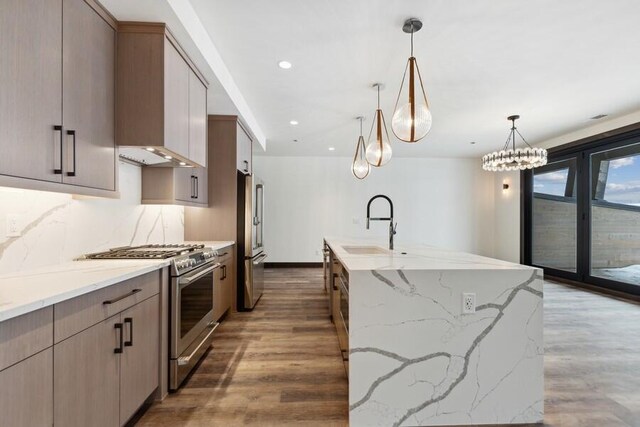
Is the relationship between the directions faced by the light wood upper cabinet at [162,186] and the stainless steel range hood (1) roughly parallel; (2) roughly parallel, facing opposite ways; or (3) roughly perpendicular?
roughly parallel

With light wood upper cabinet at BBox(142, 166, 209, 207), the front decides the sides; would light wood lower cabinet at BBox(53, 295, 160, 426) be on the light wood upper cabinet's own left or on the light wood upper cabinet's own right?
on the light wood upper cabinet's own right

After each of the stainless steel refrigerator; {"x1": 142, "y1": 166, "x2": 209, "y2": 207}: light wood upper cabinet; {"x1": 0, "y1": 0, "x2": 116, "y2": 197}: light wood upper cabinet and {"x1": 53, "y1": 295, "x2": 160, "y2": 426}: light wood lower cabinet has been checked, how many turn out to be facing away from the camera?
0

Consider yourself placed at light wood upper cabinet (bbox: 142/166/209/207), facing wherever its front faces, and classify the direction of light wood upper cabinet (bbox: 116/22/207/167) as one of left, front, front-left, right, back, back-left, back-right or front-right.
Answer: front-right

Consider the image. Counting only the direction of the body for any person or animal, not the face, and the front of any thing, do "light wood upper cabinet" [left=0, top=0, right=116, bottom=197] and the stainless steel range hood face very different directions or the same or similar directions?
same or similar directions

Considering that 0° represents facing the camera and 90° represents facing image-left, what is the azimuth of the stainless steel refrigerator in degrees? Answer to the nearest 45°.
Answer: approximately 270°

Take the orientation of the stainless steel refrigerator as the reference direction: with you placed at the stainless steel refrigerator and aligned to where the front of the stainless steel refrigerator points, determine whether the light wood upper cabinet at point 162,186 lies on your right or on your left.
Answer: on your right

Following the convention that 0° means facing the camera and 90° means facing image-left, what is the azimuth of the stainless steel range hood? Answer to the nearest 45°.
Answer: approximately 315°

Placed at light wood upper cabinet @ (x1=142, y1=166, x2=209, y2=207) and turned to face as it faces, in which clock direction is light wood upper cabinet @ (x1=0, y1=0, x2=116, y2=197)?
light wood upper cabinet @ (x1=0, y1=0, x2=116, y2=197) is roughly at 2 o'clock from light wood upper cabinet @ (x1=142, y1=166, x2=209, y2=207).

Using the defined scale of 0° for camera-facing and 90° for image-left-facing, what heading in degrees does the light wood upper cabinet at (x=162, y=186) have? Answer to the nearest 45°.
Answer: approximately 315°

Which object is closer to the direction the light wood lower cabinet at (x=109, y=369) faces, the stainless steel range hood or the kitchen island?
the kitchen island

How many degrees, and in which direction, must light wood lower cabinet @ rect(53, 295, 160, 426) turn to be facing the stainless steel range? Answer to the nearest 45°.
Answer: approximately 90° to its left

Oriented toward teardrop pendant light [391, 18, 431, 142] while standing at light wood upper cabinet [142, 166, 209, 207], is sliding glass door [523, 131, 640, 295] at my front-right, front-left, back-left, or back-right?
front-left

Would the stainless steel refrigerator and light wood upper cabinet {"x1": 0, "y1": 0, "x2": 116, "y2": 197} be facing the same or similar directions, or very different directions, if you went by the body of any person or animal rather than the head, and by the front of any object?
same or similar directions

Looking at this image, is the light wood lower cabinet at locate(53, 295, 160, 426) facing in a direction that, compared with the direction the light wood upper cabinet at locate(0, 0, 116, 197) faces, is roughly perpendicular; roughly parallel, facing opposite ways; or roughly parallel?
roughly parallel

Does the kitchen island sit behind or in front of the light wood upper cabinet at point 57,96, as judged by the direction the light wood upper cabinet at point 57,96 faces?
in front

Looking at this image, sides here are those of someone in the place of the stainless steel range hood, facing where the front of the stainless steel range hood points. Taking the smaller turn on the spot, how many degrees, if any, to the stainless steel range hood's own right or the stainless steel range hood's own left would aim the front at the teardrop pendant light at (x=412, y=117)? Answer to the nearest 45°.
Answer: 0° — it already faces it

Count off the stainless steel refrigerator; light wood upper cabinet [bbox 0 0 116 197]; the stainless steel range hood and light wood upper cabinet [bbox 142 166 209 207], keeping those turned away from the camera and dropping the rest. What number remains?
0
